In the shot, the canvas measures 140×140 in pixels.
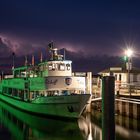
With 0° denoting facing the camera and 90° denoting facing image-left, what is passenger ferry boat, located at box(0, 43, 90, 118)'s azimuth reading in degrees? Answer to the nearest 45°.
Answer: approximately 315°

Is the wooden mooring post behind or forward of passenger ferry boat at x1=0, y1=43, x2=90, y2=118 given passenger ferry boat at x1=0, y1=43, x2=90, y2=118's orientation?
forward
